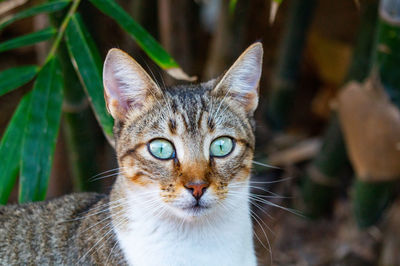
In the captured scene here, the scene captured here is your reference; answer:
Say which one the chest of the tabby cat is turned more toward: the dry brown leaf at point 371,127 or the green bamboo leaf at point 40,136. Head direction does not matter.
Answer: the dry brown leaf

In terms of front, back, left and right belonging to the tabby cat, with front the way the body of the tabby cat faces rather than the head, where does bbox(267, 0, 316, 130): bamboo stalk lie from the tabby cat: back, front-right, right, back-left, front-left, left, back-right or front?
left

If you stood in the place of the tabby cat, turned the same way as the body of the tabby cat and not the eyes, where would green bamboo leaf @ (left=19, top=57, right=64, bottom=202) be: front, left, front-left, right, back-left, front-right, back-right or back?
back

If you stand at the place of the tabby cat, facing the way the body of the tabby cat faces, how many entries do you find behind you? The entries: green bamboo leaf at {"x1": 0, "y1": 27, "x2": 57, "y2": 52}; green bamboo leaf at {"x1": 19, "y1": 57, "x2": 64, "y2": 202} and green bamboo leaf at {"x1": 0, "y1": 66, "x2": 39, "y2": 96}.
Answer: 3

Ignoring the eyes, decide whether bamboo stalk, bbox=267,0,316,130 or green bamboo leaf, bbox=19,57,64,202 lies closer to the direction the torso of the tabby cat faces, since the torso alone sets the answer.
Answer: the bamboo stalk

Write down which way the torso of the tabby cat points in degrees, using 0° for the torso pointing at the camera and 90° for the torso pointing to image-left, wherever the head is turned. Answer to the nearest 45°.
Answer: approximately 315°

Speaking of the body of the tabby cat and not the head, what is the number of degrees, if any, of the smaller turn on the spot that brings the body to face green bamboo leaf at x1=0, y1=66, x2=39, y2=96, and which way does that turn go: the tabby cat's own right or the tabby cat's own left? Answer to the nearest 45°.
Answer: approximately 180°

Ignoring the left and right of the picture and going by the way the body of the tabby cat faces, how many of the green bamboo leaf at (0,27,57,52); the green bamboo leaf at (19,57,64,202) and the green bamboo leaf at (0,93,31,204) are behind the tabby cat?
3
